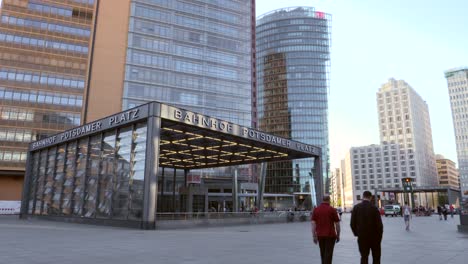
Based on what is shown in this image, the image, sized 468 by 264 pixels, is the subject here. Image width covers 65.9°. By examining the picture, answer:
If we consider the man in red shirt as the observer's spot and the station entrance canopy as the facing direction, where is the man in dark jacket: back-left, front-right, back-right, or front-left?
back-right

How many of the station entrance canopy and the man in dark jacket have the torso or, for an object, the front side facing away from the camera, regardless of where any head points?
1

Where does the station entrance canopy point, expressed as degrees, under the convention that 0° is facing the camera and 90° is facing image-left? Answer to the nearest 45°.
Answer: approximately 315°

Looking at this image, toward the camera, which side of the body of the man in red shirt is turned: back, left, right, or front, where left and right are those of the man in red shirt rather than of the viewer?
back

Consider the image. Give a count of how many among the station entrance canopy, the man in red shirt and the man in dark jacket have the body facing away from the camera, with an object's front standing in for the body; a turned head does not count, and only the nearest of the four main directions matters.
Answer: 2

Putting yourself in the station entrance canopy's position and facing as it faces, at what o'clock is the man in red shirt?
The man in red shirt is roughly at 1 o'clock from the station entrance canopy.

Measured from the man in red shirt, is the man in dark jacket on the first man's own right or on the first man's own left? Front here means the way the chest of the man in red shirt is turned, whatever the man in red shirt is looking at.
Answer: on the first man's own right

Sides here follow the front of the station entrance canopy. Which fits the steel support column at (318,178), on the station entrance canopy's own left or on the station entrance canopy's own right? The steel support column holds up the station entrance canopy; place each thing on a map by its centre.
on the station entrance canopy's own left

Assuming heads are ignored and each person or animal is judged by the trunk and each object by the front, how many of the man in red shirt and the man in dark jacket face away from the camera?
2

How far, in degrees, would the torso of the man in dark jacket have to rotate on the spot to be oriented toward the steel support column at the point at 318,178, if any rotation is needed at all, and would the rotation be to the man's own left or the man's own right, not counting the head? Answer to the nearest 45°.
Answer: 0° — they already face it

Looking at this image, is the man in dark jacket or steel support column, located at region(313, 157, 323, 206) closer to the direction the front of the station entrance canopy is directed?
the man in dark jacket

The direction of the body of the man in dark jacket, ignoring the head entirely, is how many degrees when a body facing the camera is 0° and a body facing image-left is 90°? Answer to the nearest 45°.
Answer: approximately 180°

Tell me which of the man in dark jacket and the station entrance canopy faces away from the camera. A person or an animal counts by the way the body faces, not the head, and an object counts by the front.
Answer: the man in dark jacket
